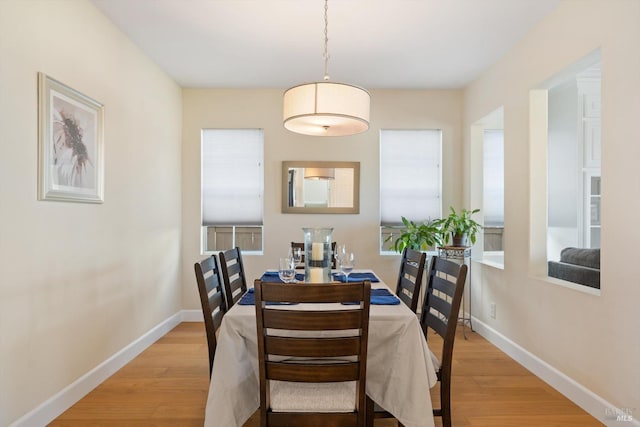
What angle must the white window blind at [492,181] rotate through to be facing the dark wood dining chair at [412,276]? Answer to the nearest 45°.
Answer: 0° — it already faces it

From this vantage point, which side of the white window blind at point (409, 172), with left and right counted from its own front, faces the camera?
front

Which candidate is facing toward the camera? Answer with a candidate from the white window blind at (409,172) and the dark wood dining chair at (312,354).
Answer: the white window blind

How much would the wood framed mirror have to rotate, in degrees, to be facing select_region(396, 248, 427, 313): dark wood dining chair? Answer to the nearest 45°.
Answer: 0° — it already faces it

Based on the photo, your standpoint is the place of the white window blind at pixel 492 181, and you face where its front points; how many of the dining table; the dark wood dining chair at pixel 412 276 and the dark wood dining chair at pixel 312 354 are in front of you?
3

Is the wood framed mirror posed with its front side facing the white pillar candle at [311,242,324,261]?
yes

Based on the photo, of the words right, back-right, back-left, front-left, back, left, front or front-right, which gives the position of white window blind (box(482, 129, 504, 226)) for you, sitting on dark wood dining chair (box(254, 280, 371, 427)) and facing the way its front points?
front-right

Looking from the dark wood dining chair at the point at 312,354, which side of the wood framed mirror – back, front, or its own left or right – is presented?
front

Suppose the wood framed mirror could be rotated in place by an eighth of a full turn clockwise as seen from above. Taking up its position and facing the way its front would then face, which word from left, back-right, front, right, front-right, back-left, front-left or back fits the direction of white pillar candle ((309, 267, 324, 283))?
front-left

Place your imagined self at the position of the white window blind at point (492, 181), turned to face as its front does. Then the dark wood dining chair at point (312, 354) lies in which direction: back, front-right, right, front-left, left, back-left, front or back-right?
front

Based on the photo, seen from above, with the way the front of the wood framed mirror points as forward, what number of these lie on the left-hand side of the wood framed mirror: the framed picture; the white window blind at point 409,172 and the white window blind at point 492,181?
2

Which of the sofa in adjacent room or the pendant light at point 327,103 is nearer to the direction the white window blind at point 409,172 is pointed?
the pendant light

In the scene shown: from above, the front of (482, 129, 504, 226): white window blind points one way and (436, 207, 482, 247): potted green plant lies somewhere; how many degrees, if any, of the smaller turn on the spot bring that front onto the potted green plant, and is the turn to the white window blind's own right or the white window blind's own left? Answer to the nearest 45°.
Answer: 0° — it already faces it

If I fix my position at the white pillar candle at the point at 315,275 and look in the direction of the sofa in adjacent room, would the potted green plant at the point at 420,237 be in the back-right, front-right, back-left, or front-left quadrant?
front-left

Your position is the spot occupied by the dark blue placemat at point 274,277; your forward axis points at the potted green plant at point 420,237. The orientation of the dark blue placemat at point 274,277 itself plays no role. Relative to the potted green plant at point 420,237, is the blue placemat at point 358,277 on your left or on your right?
right

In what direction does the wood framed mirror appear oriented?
toward the camera

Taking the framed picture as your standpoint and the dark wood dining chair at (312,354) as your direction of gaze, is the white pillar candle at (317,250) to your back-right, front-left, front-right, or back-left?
front-left

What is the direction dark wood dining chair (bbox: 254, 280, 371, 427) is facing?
away from the camera
